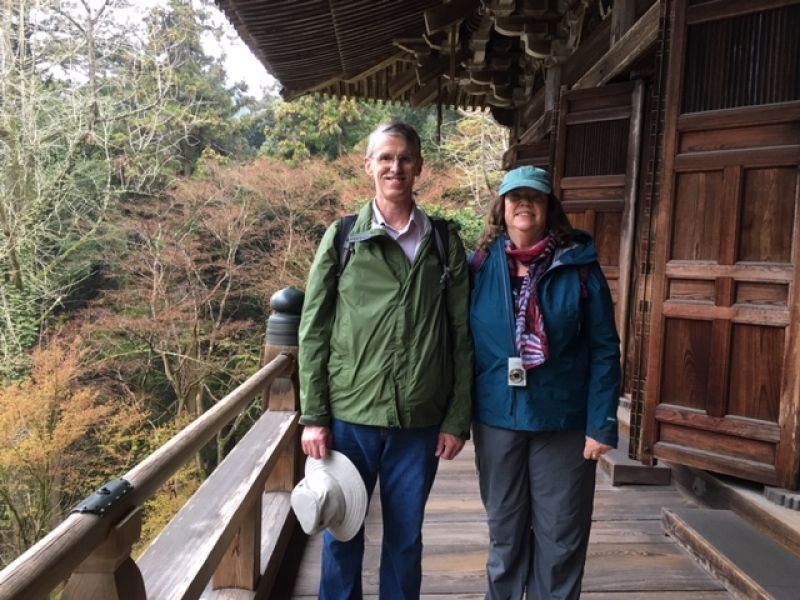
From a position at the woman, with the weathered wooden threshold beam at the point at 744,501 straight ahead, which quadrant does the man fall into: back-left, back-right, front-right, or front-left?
back-left

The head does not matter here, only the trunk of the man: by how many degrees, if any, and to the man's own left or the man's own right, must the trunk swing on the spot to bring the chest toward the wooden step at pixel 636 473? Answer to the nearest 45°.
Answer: approximately 135° to the man's own left

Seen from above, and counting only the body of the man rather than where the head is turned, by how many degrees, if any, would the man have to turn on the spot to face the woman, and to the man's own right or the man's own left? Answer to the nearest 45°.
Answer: approximately 90° to the man's own left

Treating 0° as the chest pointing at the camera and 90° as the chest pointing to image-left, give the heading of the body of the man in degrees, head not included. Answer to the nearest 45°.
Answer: approximately 0°

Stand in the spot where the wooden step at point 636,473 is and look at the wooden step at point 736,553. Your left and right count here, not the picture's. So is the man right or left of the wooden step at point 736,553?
right

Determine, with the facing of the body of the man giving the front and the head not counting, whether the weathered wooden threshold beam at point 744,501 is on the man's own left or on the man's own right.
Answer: on the man's own left
